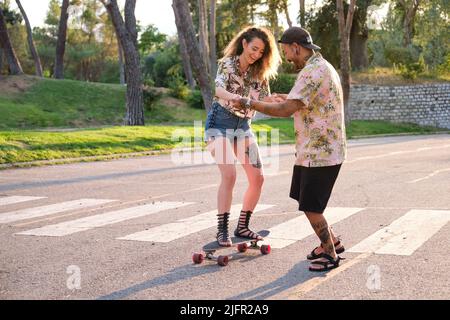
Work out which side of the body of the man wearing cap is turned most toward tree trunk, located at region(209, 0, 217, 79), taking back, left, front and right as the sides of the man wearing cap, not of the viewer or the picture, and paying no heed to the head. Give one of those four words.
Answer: right

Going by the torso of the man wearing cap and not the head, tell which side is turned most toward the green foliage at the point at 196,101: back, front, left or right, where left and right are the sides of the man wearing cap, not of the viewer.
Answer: right

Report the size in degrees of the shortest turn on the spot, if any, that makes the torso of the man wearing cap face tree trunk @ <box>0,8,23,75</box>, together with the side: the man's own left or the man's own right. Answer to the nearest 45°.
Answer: approximately 45° to the man's own right

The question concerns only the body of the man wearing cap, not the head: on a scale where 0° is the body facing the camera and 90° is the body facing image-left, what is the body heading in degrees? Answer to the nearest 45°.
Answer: approximately 90°
